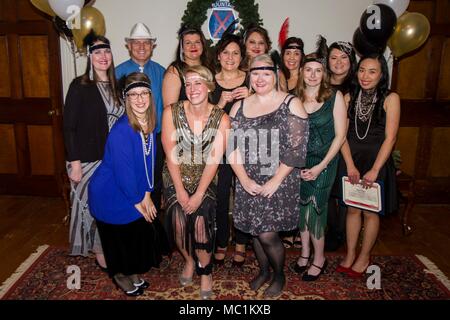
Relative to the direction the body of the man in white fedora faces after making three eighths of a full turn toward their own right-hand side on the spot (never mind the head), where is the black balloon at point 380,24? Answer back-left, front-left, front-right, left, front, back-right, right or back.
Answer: back-right

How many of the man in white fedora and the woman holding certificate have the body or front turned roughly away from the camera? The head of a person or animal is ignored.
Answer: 0

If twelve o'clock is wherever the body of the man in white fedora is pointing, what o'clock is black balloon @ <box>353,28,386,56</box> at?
The black balloon is roughly at 9 o'clock from the man in white fedora.

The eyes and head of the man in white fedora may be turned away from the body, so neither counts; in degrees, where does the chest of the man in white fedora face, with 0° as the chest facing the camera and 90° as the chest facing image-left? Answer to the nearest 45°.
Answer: approximately 0°

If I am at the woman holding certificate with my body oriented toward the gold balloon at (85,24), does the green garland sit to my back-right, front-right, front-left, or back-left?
front-right

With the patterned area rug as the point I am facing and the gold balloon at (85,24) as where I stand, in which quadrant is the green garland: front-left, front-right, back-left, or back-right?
front-left

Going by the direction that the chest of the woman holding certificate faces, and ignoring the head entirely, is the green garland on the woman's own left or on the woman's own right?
on the woman's own right

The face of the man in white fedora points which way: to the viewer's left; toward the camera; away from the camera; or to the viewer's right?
toward the camera

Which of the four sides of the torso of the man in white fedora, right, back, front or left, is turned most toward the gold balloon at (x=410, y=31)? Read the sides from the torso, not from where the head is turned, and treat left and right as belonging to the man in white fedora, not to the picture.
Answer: left

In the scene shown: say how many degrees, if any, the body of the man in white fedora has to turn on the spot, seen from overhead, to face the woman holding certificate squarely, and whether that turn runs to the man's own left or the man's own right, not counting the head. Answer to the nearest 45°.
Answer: approximately 45° to the man's own left

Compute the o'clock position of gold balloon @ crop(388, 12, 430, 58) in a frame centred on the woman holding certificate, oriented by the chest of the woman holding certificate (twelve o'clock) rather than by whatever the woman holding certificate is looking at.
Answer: The gold balloon is roughly at 5 o'clock from the woman holding certificate.

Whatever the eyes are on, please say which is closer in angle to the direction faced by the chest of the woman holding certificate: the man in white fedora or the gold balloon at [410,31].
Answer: the man in white fedora

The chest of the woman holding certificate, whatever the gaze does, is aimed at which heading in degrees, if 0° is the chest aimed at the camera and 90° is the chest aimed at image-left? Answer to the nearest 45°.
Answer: approximately 45°
